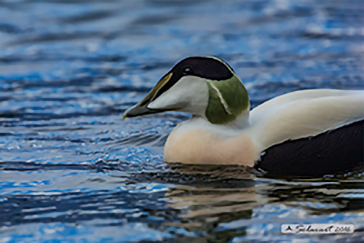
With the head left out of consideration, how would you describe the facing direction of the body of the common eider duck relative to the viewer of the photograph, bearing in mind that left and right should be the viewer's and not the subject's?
facing to the left of the viewer
